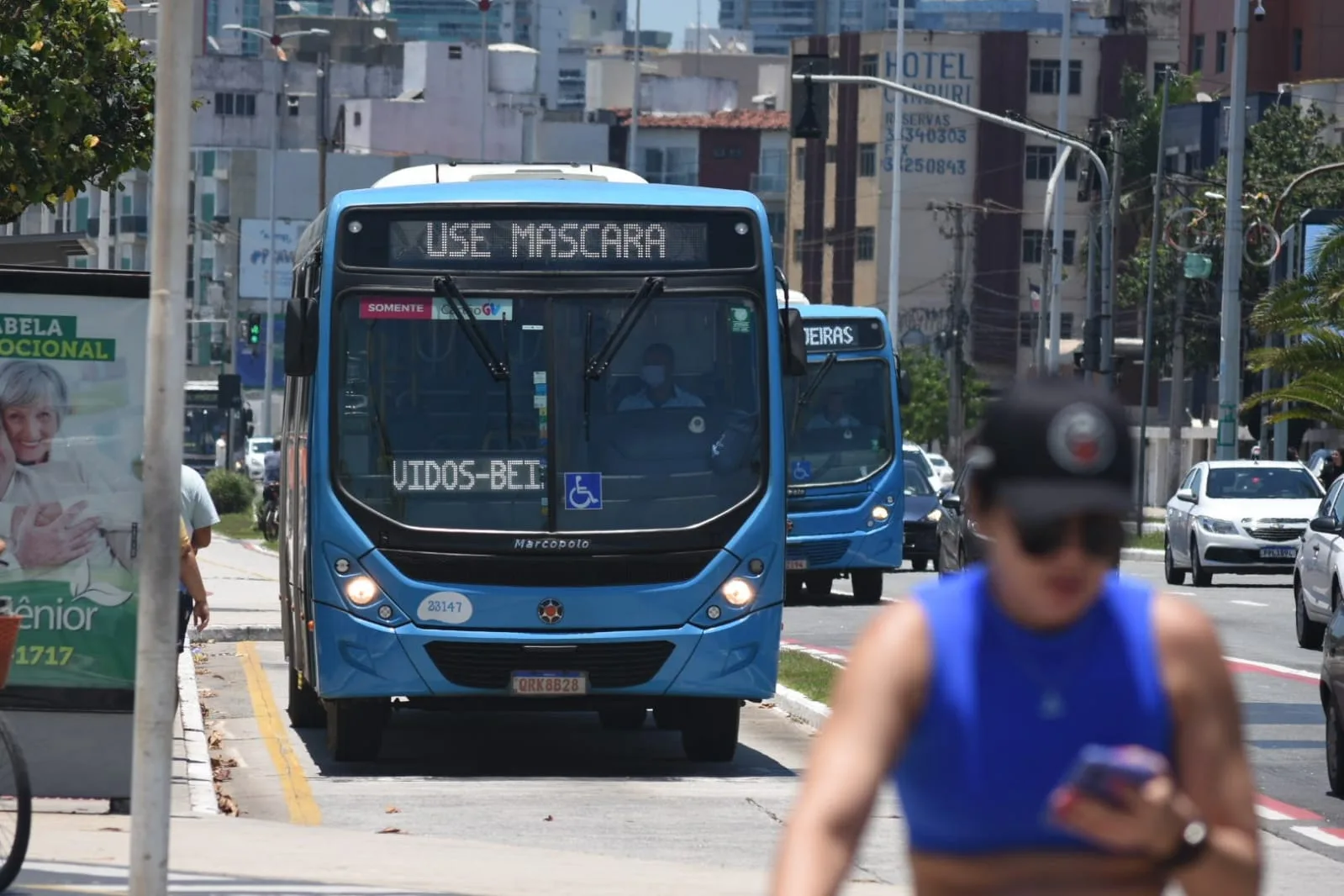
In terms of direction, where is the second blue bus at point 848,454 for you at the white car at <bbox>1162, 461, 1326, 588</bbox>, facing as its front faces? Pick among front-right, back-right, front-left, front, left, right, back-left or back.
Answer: right

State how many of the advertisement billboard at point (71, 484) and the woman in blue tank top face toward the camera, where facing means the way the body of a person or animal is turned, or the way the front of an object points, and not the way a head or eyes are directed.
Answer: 2

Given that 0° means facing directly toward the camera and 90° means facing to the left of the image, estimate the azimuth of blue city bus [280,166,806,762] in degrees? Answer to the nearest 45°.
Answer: approximately 0°

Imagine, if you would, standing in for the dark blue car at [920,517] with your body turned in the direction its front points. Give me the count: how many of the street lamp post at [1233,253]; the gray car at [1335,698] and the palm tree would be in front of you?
1

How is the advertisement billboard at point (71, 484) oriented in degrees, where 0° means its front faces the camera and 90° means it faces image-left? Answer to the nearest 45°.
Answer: approximately 0°

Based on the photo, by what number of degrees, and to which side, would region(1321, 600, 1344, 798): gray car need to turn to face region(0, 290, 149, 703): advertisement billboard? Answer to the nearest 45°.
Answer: approximately 90° to its right

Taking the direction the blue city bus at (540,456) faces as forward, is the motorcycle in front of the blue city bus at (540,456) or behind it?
behind
